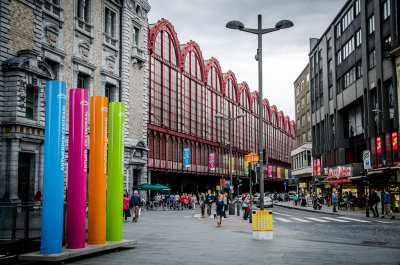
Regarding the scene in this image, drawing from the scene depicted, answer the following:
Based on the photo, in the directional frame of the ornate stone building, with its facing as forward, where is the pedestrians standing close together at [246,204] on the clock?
The pedestrians standing close together is roughly at 11 o'clock from the ornate stone building.

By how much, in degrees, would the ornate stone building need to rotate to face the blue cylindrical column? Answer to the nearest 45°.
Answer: approximately 45° to its right

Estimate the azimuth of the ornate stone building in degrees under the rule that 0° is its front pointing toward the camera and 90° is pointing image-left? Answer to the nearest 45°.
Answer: approximately 315°

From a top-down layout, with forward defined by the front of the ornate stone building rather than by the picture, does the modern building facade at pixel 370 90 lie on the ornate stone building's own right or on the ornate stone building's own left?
on the ornate stone building's own left
